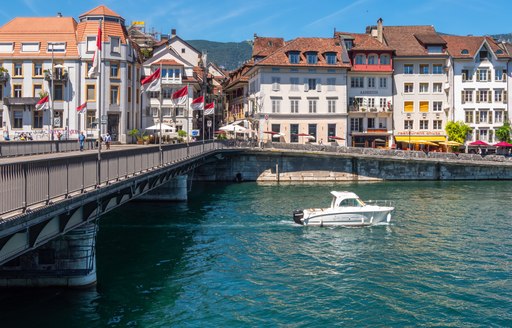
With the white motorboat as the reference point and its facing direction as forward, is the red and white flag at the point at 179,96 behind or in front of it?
behind

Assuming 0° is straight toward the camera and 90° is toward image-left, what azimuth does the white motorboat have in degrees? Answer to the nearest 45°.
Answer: approximately 270°
